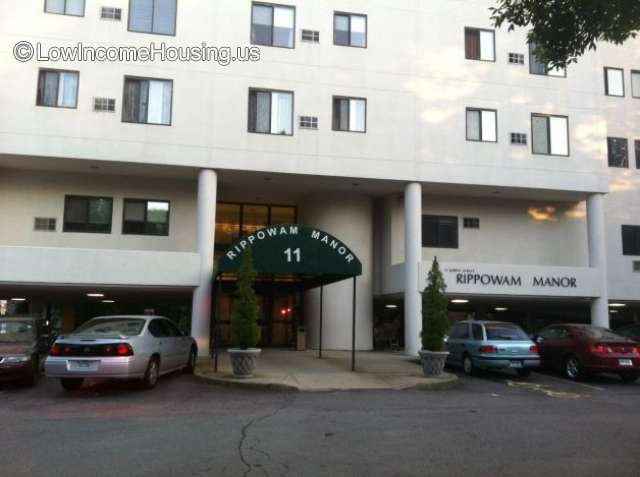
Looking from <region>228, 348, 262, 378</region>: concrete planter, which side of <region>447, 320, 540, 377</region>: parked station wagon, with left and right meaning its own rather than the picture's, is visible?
left

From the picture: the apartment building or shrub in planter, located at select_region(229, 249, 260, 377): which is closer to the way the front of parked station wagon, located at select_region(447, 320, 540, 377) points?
the apartment building

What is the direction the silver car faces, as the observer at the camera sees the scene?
facing away from the viewer and to the right of the viewer

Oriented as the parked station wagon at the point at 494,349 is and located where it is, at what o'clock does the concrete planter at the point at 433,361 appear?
The concrete planter is roughly at 7 o'clock from the parked station wagon.

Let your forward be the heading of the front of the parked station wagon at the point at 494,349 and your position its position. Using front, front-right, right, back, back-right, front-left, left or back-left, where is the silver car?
left

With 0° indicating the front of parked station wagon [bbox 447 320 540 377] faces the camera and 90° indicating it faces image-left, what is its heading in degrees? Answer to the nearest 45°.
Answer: approximately 135°

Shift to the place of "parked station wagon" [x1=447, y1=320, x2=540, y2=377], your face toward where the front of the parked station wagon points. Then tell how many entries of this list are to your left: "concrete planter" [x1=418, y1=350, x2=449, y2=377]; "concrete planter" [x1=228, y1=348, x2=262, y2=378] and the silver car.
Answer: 3

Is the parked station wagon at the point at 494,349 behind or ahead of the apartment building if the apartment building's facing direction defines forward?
ahead

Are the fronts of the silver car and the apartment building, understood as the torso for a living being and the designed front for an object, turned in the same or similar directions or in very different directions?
very different directions

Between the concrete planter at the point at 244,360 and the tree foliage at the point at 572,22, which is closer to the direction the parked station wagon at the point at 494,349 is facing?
the concrete planter

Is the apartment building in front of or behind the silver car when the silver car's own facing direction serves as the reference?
in front

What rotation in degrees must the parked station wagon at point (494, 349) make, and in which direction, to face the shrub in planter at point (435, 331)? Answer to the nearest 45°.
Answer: approximately 90° to its left

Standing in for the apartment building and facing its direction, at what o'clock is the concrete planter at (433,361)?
The concrete planter is roughly at 11 o'clock from the apartment building.

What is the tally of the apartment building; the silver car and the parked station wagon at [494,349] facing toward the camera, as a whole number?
1
